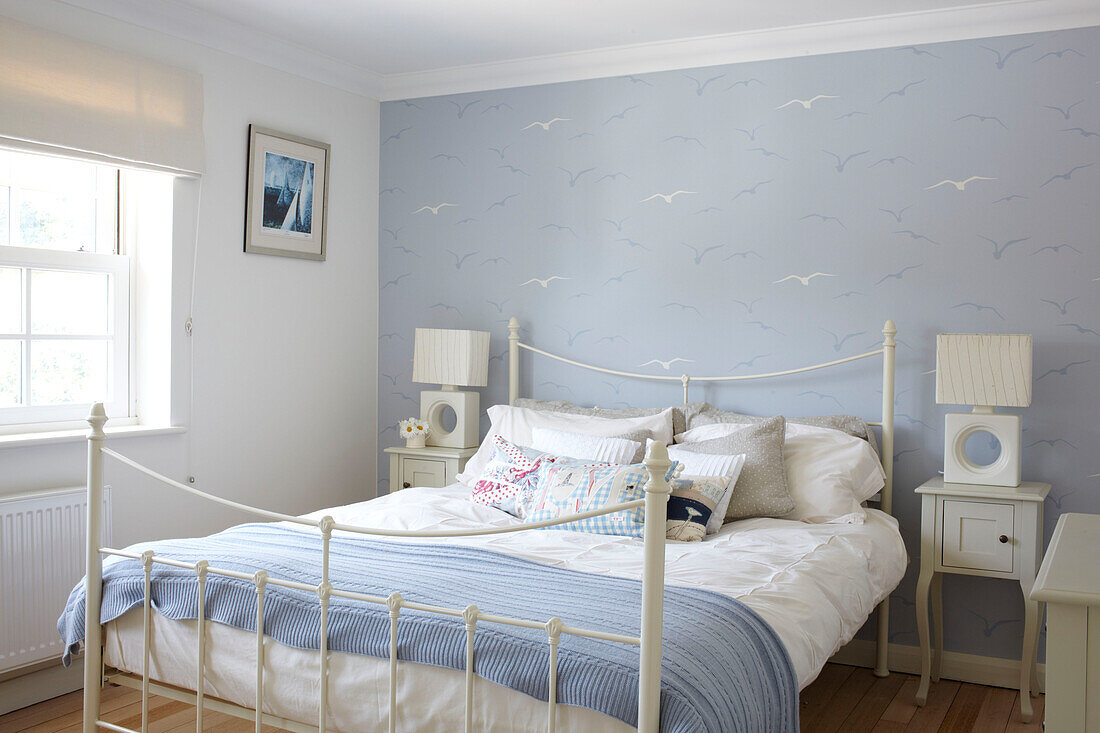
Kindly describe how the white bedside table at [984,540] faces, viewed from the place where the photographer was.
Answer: facing the viewer

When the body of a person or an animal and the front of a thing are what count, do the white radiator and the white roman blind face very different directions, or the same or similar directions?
same or similar directions

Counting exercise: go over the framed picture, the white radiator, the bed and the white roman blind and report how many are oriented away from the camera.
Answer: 0

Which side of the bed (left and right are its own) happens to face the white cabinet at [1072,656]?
left

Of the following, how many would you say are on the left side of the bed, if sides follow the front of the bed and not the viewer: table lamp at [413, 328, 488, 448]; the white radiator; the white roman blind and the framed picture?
0

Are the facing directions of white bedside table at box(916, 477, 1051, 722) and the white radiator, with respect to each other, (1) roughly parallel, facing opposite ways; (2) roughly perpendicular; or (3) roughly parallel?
roughly perpendicular

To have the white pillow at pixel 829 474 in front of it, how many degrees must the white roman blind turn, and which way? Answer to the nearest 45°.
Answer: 0° — it already faces it

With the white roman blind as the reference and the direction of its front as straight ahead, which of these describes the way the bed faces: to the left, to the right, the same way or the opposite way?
to the right

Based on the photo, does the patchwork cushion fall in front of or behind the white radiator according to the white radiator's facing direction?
in front

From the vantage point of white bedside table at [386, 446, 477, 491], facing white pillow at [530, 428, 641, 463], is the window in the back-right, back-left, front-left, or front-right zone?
back-right

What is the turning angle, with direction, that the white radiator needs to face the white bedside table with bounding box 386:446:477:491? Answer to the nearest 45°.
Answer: approximately 45° to its left

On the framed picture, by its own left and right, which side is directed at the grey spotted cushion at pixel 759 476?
front

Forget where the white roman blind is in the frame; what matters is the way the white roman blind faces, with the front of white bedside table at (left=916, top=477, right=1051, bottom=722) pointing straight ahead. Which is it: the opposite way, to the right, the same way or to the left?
to the left

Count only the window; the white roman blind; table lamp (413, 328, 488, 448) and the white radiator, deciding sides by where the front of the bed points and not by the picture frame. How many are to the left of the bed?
0

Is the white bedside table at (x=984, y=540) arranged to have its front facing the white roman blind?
no

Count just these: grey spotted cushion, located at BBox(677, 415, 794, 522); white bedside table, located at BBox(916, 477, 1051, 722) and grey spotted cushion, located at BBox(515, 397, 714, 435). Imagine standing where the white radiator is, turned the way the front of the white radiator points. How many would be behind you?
0

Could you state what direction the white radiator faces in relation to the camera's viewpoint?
facing the viewer and to the right of the viewer

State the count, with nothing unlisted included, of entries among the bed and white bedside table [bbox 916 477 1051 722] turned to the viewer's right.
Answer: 0

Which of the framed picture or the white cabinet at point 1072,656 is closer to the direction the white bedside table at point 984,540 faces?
the white cabinet

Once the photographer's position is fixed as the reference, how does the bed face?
facing the viewer and to the left of the viewer

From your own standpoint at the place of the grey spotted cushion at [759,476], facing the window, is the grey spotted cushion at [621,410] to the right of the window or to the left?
right
